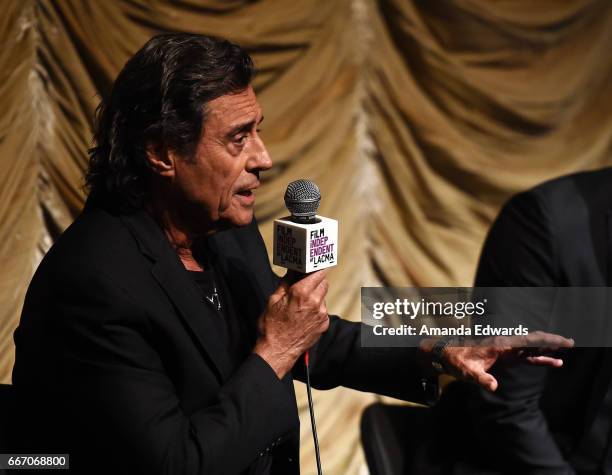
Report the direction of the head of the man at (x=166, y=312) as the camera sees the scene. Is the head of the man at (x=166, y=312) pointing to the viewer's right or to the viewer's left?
to the viewer's right
